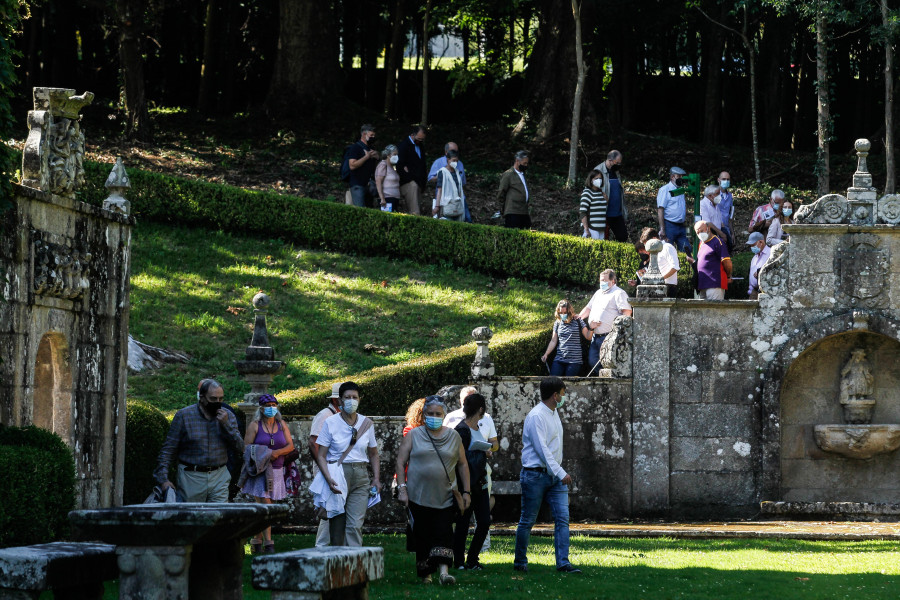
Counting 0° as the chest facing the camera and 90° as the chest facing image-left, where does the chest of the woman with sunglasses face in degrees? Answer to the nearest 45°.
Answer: approximately 0°

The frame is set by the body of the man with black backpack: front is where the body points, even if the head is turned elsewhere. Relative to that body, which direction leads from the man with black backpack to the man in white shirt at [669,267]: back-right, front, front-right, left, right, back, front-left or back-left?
front-right

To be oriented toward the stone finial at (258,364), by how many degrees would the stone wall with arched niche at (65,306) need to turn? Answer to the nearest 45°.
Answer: approximately 90° to its left

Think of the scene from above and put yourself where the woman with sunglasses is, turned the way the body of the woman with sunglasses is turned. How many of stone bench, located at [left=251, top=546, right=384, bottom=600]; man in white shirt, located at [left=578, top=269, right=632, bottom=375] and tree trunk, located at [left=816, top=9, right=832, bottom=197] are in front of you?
1

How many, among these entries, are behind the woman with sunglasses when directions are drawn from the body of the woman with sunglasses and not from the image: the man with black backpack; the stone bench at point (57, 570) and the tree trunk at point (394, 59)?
2

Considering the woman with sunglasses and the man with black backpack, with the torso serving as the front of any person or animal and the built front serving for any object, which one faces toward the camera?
the woman with sunglasses

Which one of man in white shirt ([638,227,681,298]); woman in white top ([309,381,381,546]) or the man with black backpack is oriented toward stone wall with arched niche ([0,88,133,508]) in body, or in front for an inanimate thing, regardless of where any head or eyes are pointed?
the man in white shirt

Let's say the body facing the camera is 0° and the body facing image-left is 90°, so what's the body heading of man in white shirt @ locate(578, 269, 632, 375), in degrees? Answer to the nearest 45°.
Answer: approximately 45°

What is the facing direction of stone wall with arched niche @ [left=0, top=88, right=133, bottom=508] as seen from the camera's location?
facing the viewer and to the right of the viewer

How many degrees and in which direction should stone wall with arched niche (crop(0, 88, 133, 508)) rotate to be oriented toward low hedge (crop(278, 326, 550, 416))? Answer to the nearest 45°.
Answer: approximately 90° to its left

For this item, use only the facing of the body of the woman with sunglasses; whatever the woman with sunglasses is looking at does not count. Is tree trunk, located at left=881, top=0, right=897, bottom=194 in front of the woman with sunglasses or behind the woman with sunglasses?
behind

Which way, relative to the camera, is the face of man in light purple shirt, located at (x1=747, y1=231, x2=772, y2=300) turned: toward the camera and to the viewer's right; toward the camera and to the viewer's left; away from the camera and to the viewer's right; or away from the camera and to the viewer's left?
toward the camera and to the viewer's left

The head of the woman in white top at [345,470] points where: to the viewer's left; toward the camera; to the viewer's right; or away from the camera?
toward the camera

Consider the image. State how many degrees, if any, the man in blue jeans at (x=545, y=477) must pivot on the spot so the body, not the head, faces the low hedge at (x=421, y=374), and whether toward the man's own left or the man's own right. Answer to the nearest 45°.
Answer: approximately 90° to the man's own left

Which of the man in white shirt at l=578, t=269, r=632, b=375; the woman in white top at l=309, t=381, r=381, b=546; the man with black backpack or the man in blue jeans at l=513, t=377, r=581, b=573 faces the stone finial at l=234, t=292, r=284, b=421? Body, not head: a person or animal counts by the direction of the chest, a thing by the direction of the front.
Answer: the man in white shirt

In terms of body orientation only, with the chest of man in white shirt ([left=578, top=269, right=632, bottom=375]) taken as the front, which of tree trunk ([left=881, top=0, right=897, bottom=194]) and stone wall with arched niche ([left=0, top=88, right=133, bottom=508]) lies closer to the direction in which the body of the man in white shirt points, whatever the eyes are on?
the stone wall with arched niche

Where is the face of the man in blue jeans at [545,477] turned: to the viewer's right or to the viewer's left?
to the viewer's right

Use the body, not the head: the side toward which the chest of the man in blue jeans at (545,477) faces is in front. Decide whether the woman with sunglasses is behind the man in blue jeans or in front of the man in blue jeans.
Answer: behind

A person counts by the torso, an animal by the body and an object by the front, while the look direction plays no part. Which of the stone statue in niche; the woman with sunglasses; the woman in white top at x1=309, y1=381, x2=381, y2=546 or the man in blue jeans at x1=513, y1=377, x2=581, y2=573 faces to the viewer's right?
the man in blue jeans
